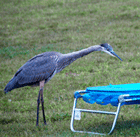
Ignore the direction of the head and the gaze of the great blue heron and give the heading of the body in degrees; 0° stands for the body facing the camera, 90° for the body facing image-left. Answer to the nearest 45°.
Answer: approximately 270°
